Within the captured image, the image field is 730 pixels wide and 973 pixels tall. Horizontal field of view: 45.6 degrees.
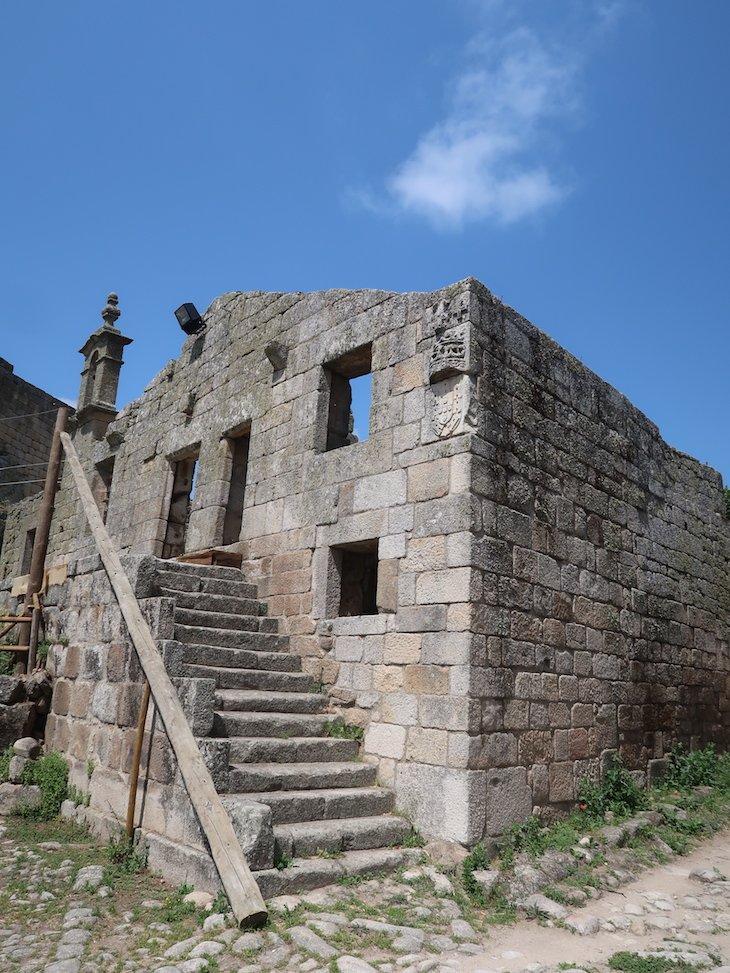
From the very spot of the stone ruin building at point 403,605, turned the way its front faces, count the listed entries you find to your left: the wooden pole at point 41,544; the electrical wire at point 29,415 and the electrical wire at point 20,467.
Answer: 0

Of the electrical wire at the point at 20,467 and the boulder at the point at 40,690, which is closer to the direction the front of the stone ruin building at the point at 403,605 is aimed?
the boulder

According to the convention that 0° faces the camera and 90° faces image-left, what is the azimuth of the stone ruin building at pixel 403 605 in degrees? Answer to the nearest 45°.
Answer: approximately 45°

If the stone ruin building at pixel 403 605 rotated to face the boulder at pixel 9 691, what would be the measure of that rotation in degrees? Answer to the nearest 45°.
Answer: approximately 45° to its right

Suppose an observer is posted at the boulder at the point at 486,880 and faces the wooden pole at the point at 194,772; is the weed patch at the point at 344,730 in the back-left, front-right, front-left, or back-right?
front-right

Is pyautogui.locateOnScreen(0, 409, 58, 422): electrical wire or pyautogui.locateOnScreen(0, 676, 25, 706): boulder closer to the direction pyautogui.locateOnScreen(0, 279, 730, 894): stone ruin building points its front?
the boulder

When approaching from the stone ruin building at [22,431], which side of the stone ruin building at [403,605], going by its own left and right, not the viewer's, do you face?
right

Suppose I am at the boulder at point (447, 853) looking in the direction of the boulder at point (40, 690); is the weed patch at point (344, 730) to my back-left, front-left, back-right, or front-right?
front-right

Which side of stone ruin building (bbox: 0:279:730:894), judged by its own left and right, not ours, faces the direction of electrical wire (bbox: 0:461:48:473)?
right
